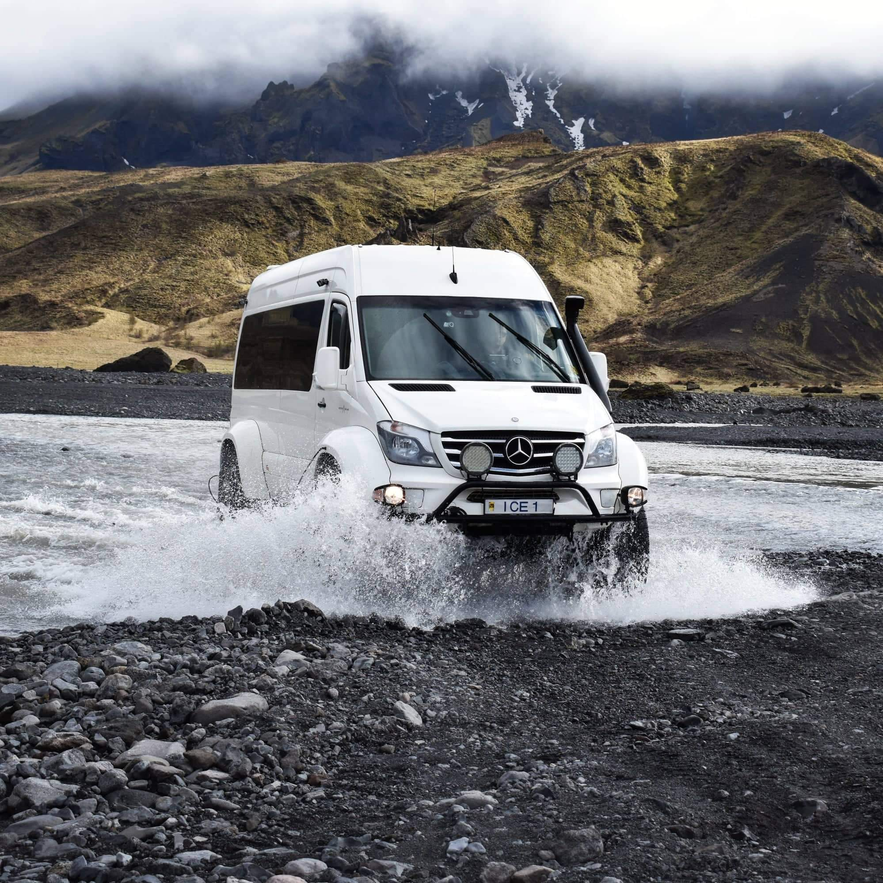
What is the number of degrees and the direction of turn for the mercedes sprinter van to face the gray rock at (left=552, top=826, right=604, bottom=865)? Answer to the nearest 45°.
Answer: approximately 45° to its right

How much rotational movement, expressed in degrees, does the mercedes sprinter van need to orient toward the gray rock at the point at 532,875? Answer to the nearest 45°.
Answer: approximately 45° to its right

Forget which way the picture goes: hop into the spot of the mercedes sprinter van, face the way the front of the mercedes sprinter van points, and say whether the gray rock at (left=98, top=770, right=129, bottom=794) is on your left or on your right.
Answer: on your right

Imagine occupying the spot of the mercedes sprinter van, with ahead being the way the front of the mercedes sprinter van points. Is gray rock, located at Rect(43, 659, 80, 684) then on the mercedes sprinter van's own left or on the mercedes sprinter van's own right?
on the mercedes sprinter van's own right

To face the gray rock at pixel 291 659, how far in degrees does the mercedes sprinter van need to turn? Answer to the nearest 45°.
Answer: approximately 45° to its right

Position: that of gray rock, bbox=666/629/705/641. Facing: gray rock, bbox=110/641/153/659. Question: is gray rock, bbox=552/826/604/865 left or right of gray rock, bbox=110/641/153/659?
left

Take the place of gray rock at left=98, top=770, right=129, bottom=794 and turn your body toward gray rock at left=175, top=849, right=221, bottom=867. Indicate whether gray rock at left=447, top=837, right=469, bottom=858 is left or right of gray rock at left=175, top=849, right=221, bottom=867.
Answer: left

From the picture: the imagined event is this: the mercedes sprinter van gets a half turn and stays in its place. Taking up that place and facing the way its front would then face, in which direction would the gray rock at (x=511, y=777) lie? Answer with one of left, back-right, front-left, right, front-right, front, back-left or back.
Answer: back-left

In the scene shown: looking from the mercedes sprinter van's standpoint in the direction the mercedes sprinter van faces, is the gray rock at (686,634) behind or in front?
in front

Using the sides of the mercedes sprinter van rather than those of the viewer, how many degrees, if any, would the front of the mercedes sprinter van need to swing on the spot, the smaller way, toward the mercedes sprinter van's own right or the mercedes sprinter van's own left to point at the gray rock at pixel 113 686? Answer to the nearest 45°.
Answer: approximately 90° to the mercedes sprinter van's own right

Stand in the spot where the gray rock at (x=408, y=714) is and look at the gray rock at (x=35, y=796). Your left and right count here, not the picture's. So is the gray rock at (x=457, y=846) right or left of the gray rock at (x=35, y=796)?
left

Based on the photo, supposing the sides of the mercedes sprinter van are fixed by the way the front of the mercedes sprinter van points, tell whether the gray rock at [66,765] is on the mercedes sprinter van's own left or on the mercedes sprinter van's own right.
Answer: on the mercedes sprinter van's own right

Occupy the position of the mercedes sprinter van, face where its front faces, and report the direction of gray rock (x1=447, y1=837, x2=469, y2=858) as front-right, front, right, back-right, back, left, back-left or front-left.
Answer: front-right

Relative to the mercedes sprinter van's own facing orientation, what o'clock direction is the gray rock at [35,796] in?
The gray rock is roughly at 2 o'clock from the mercedes sprinter van.

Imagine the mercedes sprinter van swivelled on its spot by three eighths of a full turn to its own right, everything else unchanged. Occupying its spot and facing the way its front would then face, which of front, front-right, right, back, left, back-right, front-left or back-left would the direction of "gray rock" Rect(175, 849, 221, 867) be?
left

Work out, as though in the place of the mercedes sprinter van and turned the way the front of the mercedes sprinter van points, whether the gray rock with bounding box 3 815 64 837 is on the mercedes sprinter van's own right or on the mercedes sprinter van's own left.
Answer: on the mercedes sprinter van's own right
